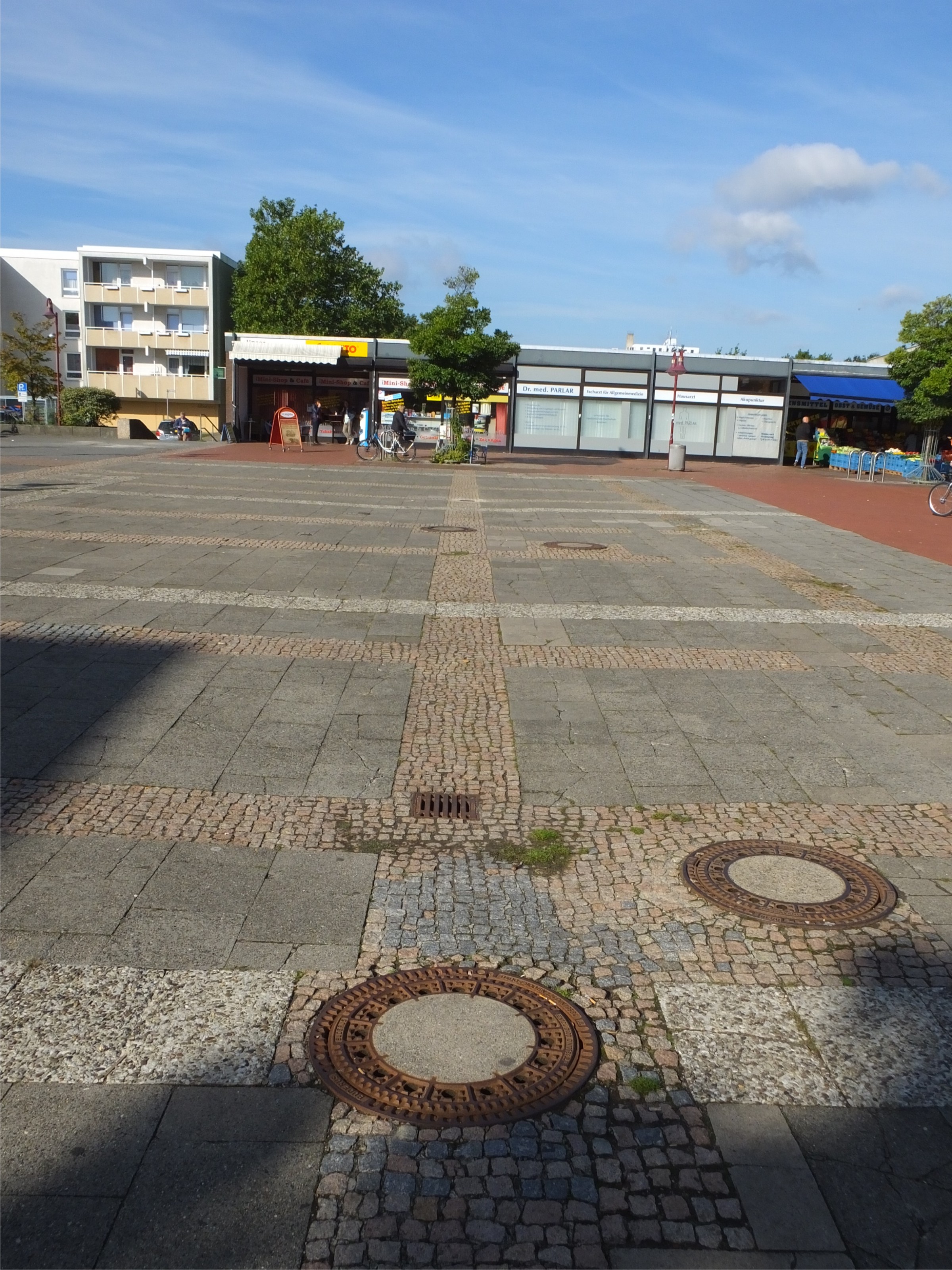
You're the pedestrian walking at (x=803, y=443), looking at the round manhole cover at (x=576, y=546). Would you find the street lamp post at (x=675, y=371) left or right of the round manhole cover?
right

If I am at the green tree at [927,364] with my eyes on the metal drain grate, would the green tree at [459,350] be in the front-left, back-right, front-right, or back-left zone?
front-right

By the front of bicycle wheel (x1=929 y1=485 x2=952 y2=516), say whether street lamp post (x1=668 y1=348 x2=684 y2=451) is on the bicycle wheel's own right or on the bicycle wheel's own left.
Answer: on the bicycle wheel's own right

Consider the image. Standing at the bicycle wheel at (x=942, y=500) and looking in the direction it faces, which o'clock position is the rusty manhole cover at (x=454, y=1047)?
The rusty manhole cover is roughly at 9 o'clock from the bicycle wheel.

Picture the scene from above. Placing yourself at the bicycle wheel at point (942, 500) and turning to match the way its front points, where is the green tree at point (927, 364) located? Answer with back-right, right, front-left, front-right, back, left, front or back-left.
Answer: right

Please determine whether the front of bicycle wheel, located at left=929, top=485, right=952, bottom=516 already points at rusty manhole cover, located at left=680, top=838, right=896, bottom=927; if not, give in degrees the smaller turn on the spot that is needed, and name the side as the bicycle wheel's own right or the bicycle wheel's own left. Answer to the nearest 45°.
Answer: approximately 90° to the bicycle wheel's own left

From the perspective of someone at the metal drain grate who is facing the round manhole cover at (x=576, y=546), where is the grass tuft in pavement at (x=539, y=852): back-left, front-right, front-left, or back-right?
back-right

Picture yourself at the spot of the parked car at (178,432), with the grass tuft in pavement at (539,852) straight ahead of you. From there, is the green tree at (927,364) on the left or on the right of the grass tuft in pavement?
left

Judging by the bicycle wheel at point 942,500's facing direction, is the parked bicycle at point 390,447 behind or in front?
in front

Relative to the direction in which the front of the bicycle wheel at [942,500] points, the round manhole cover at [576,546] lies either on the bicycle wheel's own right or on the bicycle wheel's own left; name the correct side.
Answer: on the bicycle wheel's own left

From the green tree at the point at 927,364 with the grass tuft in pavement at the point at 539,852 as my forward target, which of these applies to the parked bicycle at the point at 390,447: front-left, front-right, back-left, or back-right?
front-right

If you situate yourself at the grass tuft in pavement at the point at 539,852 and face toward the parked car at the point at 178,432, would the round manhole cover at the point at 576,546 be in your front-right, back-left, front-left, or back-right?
front-right

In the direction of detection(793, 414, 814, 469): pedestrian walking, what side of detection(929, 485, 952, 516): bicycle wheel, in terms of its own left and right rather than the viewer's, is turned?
right

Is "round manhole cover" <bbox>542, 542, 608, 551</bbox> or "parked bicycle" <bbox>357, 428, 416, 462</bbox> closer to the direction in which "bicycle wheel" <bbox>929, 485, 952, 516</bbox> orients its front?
the parked bicycle

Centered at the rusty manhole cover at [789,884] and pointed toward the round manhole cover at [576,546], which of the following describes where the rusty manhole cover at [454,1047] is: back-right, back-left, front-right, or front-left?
back-left

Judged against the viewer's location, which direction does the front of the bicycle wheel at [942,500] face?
facing to the left of the viewer

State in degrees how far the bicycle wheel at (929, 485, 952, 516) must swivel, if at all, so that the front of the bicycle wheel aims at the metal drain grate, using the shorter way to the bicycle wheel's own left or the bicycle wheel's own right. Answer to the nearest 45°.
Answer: approximately 90° to the bicycle wheel's own left
